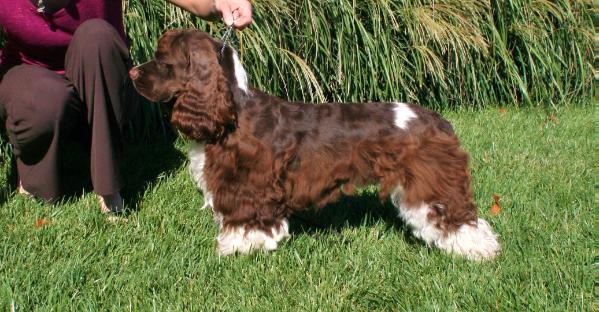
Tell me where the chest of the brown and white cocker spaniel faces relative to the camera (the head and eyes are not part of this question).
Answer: to the viewer's left
